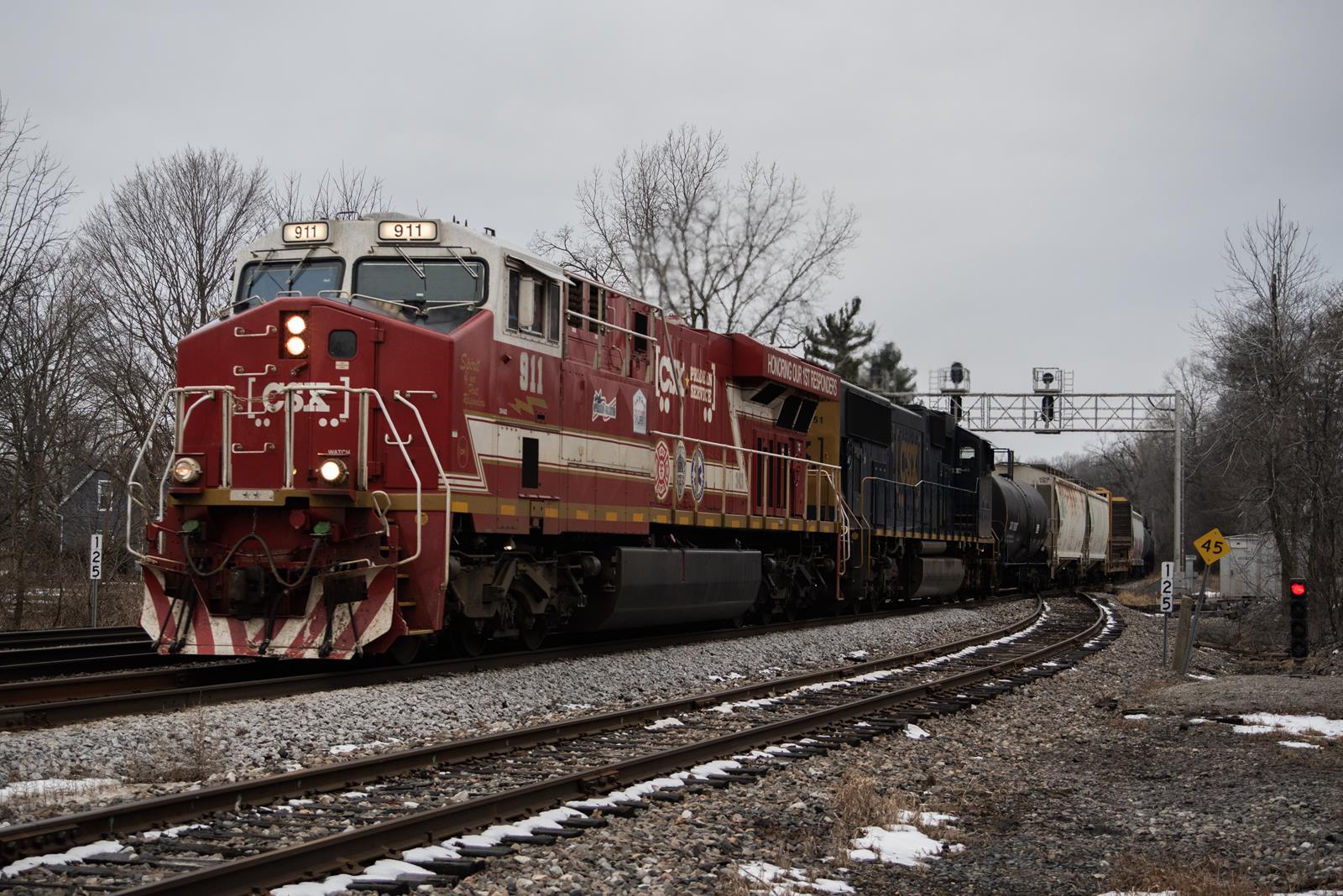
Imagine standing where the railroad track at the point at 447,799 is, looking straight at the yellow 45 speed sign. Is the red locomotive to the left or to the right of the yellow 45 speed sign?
left

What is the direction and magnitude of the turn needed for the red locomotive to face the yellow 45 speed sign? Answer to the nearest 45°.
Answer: approximately 180°

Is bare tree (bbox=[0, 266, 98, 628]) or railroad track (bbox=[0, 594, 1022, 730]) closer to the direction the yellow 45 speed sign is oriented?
the railroad track

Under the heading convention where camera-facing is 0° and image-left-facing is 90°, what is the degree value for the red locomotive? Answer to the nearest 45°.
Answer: approximately 45°

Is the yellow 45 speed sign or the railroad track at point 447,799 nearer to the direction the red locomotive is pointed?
the railroad track

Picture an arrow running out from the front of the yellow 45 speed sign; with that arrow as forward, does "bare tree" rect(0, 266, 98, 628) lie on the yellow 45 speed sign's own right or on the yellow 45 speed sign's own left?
on the yellow 45 speed sign's own right

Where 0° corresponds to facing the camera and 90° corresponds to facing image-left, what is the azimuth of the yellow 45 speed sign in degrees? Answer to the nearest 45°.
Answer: approximately 0°
